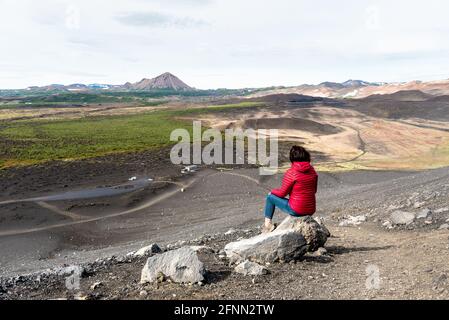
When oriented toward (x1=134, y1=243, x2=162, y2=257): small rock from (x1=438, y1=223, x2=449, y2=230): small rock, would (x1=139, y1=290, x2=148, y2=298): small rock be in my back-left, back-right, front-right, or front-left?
front-left

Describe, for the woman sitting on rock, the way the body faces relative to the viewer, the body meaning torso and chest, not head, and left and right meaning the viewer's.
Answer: facing away from the viewer and to the left of the viewer

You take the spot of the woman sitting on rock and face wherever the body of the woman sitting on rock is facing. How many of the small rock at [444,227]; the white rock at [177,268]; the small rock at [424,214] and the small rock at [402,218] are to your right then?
3

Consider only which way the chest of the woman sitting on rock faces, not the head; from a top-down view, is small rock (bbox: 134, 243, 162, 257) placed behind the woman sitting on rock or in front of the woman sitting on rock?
in front

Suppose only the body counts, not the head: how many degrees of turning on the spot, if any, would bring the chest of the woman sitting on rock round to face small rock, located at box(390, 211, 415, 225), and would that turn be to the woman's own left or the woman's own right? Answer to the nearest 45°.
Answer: approximately 90° to the woman's own right

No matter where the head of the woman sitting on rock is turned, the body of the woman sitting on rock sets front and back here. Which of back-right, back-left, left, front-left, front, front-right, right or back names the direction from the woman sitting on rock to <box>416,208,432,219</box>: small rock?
right

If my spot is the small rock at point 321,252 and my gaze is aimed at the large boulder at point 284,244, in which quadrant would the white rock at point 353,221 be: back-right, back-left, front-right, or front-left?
back-right

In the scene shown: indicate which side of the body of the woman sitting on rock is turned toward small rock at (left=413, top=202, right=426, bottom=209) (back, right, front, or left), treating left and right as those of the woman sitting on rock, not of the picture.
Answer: right

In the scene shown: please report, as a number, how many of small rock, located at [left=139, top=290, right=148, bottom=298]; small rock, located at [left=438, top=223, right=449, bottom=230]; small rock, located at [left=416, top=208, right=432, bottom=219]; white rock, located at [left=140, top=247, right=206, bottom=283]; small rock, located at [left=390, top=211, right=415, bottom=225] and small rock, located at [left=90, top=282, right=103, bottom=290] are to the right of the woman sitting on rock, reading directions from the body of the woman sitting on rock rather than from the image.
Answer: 3
